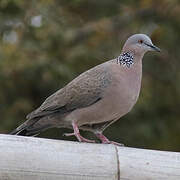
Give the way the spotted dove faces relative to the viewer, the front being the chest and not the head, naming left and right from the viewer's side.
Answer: facing to the right of the viewer
